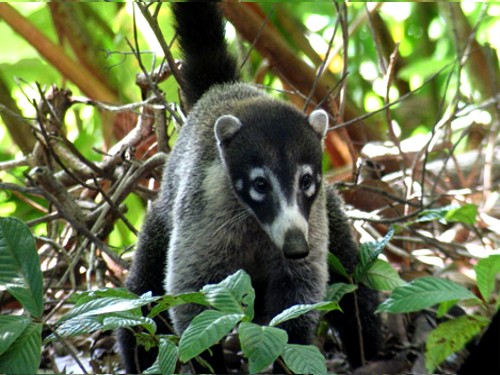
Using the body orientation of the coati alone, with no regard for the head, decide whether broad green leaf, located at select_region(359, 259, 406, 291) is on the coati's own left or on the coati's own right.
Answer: on the coati's own left

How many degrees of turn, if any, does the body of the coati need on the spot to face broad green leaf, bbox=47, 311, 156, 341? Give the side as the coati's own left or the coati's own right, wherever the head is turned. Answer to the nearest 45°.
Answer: approximately 45° to the coati's own right

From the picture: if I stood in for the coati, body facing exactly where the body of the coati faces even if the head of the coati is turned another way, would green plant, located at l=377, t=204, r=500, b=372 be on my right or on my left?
on my left

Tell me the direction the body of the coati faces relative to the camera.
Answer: toward the camera

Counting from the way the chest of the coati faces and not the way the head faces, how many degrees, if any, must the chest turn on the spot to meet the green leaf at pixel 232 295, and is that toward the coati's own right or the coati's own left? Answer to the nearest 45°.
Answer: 0° — it already faces it

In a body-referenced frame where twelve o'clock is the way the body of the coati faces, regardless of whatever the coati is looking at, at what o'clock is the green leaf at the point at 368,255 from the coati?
The green leaf is roughly at 9 o'clock from the coati.

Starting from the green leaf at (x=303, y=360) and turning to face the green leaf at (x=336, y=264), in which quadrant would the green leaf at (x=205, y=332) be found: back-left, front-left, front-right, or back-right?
back-left

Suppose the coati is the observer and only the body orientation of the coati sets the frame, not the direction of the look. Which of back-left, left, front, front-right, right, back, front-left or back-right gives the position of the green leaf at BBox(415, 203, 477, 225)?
left
